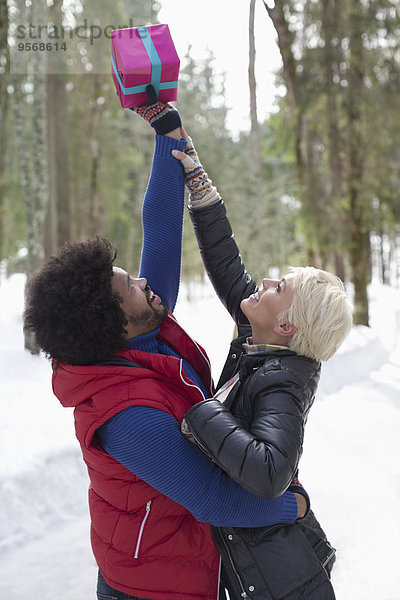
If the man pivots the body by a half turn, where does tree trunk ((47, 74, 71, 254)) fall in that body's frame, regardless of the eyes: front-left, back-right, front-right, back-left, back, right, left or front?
right

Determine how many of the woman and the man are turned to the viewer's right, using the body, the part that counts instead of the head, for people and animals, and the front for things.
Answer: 1

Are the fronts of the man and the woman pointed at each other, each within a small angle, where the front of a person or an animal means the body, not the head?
yes

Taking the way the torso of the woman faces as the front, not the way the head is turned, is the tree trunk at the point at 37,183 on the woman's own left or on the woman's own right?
on the woman's own right

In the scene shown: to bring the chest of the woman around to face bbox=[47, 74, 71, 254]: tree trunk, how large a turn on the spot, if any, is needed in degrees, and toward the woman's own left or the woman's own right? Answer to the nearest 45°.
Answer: approximately 90° to the woman's own right

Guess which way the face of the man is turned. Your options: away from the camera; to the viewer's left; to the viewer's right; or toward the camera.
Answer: to the viewer's right

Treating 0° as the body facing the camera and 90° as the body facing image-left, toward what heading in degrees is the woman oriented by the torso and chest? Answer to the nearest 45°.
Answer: approximately 90°

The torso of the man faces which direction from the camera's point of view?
to the viewer's right

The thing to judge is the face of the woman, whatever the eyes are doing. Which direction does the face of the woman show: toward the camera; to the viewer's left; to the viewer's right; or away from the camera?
to the viewer's left

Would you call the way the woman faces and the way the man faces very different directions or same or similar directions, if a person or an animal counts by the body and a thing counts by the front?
very different directions
